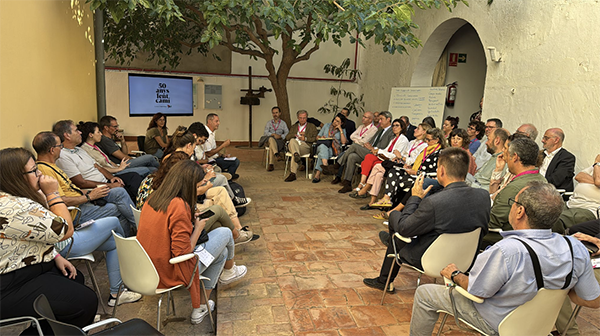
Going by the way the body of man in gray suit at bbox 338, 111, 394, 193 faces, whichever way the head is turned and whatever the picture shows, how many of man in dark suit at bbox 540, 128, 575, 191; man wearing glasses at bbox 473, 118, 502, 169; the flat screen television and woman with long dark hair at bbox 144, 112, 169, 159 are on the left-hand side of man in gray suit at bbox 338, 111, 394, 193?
2

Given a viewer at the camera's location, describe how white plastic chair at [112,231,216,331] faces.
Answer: facing away from the viewer and to the right of the viewer

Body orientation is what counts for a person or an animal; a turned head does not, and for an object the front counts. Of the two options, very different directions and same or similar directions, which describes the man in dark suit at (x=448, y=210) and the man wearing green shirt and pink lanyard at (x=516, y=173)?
same or similar directions

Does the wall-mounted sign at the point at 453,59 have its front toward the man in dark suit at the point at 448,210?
yes

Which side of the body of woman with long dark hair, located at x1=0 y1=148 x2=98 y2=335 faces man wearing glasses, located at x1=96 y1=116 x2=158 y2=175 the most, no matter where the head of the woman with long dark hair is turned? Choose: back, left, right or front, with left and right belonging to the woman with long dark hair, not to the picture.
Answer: left

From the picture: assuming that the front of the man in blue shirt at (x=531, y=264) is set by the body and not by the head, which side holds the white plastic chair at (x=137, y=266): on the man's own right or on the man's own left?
on the man's own left

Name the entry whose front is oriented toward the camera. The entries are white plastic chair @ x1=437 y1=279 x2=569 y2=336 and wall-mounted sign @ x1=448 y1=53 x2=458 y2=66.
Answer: the wall-mounted sign

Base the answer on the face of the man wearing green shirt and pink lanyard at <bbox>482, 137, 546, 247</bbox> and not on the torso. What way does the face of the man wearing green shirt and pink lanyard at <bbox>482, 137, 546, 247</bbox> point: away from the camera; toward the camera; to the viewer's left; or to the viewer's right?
to the viewer's left

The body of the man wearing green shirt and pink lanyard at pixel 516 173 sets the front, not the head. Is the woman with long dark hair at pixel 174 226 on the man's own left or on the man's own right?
on the man's own left

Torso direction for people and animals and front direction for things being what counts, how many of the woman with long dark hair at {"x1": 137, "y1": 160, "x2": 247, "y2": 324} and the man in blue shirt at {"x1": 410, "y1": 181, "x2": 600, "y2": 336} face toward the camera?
0

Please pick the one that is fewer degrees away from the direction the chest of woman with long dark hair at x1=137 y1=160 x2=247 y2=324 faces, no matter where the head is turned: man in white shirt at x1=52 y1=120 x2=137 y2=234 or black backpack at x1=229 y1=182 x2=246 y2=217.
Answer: the black backpack

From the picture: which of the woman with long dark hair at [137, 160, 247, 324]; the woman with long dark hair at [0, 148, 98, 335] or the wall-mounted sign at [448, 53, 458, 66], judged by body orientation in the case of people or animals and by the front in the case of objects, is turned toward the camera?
the wall-mounted sign

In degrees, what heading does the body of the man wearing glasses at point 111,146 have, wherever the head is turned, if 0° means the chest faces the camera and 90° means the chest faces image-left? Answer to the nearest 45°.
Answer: approximately 270°

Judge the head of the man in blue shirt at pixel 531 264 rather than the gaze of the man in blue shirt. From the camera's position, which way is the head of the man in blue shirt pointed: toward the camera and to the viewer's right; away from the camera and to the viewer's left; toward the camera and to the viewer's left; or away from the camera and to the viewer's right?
away from the camera and to the viewer's left

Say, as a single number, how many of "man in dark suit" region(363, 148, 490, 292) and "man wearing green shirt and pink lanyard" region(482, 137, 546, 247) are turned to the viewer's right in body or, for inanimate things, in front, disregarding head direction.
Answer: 0

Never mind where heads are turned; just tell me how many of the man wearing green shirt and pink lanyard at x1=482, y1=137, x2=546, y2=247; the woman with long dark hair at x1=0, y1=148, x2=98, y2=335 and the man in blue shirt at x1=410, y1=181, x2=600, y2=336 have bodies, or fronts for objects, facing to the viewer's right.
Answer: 1

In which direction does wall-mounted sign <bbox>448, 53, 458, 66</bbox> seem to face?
toward the camera

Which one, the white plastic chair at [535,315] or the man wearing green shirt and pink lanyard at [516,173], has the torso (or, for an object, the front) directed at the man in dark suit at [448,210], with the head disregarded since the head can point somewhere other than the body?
the white plastic chair

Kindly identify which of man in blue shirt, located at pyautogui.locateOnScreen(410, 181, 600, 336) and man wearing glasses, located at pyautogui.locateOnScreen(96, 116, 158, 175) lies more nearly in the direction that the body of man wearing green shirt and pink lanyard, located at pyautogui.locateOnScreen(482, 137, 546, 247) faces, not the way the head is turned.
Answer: the man wearing glasses
